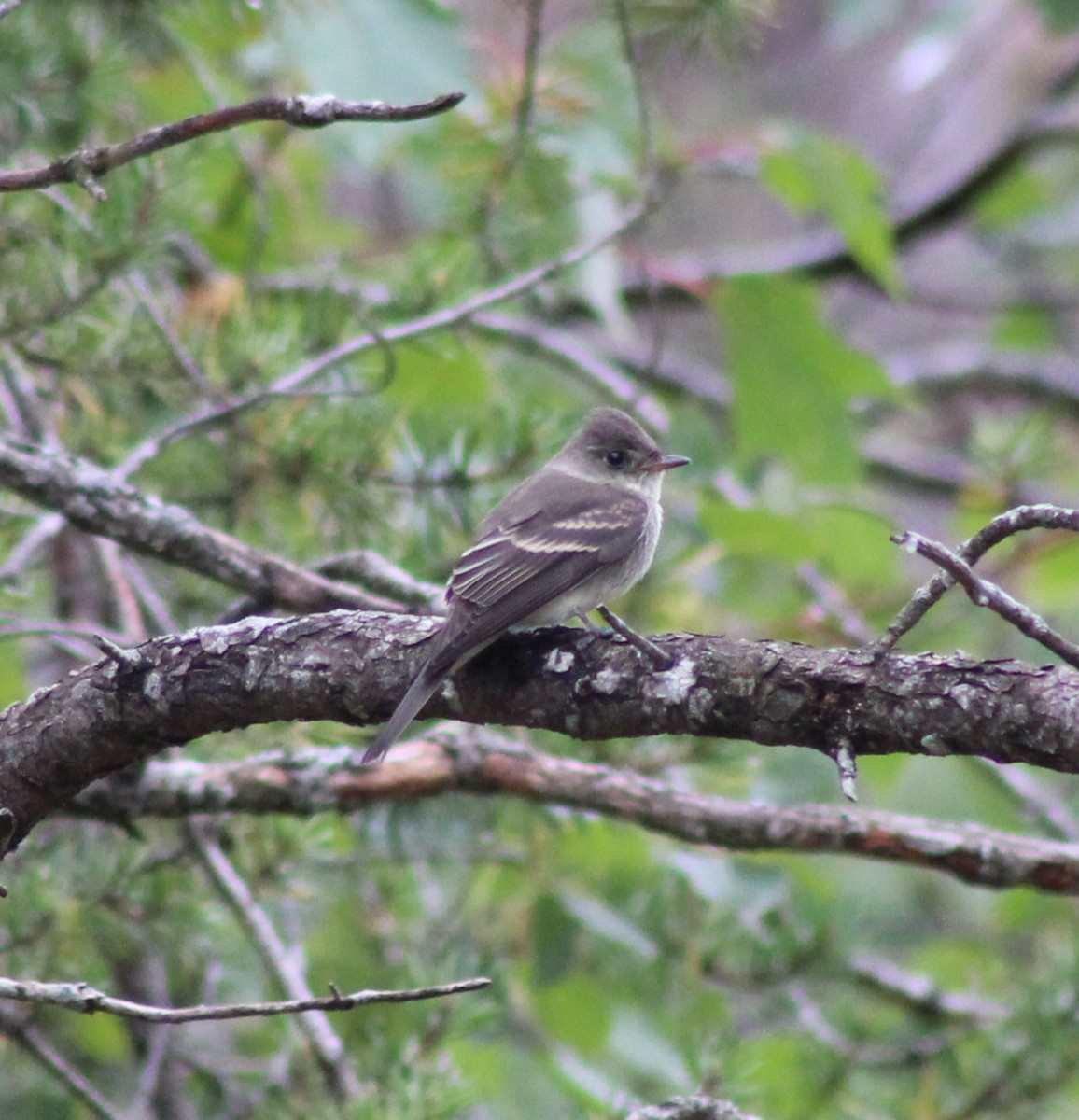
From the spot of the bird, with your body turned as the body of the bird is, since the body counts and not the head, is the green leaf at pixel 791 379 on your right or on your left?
on your left

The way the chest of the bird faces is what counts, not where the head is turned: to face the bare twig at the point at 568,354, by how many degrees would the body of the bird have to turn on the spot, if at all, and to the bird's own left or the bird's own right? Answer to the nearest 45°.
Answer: approximately 90° to the bird's own left

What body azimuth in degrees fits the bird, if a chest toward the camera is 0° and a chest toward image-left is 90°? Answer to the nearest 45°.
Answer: approximately 270°

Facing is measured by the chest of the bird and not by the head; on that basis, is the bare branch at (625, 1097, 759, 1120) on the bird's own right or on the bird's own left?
on the bird's own right

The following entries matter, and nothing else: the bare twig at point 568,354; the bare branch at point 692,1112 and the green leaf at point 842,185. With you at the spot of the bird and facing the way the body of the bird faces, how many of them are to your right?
1
